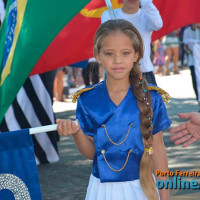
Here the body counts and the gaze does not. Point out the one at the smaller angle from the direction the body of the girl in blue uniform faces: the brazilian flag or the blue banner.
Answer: the blue banner

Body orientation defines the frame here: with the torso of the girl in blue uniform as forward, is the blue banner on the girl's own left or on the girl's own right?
on the girl's own right

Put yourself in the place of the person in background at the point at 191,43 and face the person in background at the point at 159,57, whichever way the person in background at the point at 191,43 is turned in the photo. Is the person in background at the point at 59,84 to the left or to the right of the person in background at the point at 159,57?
left

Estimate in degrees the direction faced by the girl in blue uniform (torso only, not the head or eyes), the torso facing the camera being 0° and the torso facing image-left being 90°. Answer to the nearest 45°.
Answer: approximately 0°

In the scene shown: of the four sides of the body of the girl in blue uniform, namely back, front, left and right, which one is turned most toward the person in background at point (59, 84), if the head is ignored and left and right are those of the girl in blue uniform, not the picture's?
back

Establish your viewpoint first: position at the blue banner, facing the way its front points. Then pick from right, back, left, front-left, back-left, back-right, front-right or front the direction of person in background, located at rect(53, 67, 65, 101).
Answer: back

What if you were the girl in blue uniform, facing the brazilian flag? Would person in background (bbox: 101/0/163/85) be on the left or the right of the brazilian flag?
right

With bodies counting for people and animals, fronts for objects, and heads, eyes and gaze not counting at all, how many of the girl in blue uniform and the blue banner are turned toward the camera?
2

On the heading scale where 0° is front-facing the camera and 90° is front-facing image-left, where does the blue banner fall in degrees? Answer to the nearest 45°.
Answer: approximately 0°
